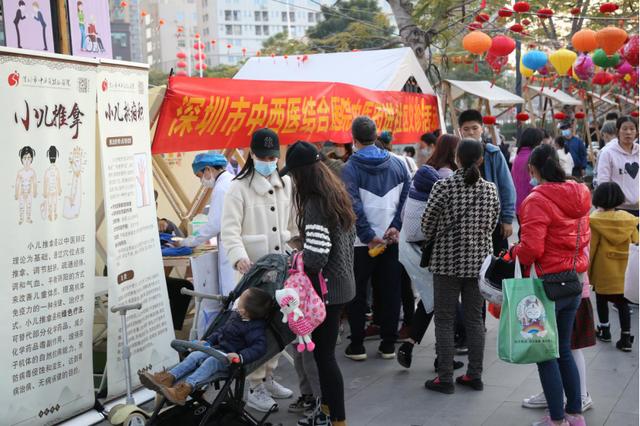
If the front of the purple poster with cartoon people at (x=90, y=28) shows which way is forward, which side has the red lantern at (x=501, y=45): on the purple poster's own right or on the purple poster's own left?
on the purple poster's own left

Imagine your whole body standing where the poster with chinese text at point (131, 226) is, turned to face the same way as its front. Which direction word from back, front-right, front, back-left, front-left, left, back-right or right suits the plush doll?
front

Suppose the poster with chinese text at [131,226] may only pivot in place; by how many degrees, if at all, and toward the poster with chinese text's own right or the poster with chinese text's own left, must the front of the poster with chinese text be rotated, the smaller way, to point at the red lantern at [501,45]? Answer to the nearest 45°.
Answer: approximately 90° to the poster with chinese text's own left

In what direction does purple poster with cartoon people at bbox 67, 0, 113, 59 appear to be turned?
toward the camera

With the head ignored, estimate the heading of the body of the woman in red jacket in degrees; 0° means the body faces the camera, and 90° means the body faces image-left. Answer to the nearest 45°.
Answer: approximately 135°

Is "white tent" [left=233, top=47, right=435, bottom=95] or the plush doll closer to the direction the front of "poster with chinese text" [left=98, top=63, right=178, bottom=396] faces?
the plush doll

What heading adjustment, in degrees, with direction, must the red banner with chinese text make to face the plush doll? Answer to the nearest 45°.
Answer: approximately 45° to its right

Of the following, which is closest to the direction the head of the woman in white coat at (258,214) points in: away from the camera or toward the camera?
toward the camera

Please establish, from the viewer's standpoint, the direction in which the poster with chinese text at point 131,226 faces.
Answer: facing the viewer and to the right of the viewer

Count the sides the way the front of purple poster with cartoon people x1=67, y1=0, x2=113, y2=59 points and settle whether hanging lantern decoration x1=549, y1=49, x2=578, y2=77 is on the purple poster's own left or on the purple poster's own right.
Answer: on the purple poster's own left
